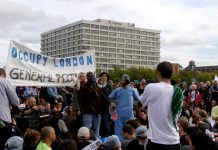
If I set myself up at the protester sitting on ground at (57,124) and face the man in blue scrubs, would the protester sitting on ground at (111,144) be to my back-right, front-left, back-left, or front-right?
front-right

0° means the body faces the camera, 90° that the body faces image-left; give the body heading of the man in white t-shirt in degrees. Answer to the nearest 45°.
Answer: approximately 135°

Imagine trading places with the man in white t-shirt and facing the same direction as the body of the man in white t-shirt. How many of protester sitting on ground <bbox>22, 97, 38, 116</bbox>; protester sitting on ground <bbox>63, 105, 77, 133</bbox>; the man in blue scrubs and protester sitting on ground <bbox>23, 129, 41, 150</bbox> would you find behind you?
0

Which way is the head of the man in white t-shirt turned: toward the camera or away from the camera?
away from the camera
